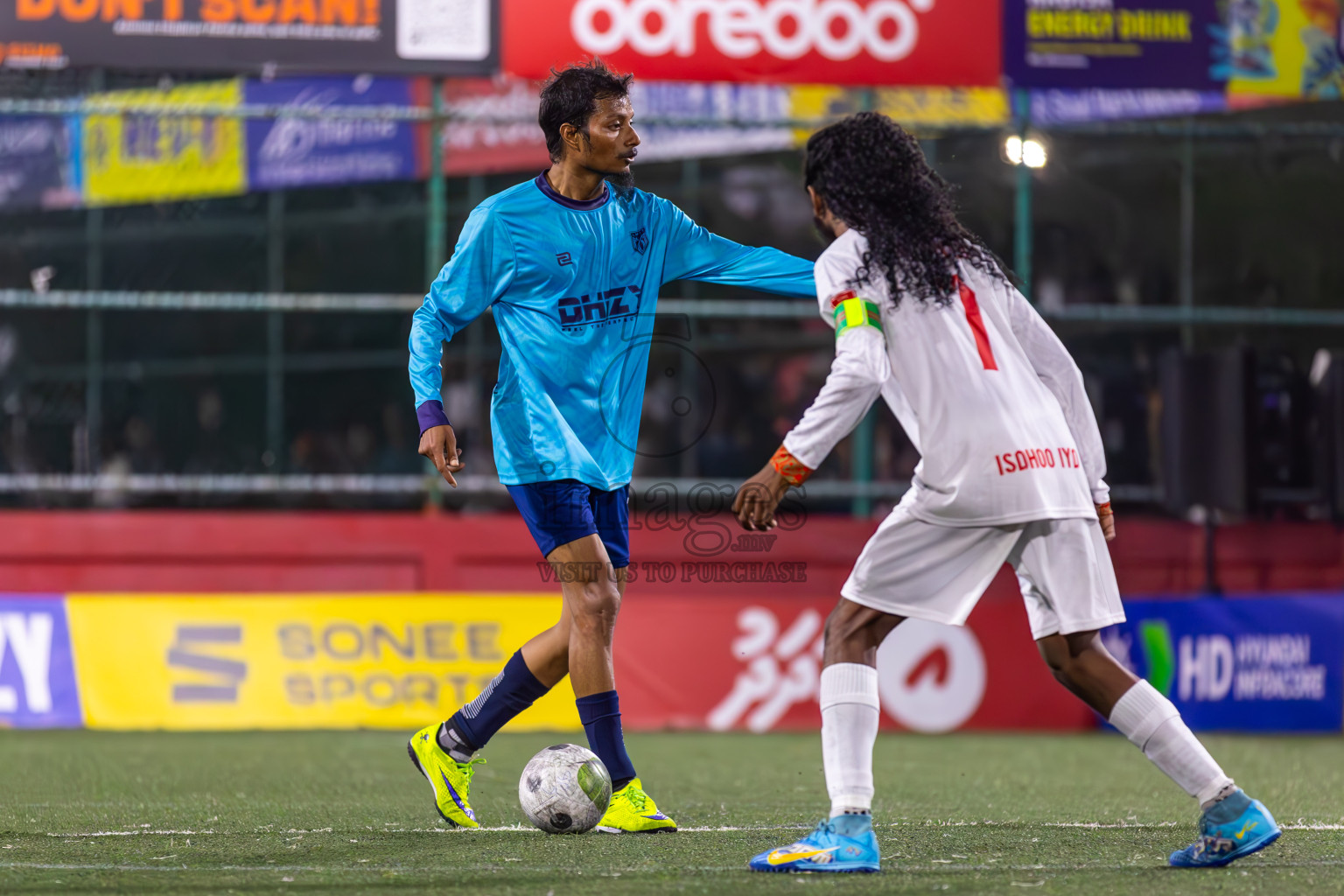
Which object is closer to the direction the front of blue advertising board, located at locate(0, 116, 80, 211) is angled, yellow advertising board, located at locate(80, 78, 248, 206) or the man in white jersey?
the man in white jersey

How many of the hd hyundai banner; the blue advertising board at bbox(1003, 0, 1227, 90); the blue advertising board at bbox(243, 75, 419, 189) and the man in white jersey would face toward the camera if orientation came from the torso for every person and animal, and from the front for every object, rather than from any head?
3

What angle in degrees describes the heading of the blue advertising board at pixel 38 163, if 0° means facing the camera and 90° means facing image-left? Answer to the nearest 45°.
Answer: approximately 0°

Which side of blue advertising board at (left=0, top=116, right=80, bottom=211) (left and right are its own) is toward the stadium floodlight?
left

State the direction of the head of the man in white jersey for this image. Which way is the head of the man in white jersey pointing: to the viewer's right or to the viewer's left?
to the viewer's left

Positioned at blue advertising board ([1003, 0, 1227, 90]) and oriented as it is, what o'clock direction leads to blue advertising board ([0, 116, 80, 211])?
blue advertising board ([0, 116, 80, 211]) is roughly at 3 o'clock from blue advertising board ([1003, 0, 1227, 90]).

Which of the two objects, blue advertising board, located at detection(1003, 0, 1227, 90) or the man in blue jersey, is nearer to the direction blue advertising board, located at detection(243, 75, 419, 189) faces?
the man in blue jersey

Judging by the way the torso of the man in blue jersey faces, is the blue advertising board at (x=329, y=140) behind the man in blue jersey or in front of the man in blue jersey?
behind

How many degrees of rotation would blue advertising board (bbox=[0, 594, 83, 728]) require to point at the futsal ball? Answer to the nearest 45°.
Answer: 0° — it already faces it

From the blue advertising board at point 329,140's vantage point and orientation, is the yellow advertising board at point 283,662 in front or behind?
in front

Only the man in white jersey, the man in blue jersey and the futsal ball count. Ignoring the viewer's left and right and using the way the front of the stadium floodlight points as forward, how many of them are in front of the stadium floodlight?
3
